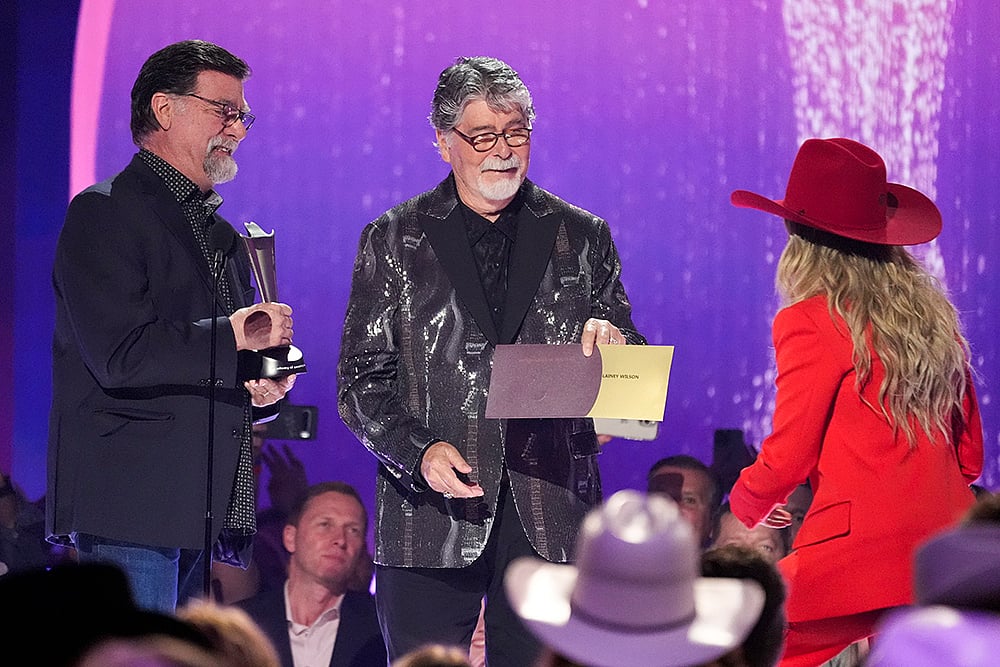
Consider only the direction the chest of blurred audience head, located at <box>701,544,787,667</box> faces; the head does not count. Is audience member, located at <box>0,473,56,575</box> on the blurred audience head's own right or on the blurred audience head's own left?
on the blurred audience head's own left

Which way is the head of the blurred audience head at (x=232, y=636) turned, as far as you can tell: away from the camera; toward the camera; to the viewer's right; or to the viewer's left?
away from the camera

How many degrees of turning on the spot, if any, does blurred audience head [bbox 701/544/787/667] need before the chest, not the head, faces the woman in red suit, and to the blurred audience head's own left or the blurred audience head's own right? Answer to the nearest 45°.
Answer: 0° — they already face them

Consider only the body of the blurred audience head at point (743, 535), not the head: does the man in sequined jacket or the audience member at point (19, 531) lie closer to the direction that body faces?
the man in sequined jacket

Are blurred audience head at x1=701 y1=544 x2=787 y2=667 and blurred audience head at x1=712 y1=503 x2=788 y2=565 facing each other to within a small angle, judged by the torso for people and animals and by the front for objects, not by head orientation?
yes

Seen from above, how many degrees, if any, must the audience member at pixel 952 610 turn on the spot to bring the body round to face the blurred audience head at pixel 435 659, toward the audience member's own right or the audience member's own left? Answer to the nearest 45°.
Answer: approximately 45° to the audience member's own left

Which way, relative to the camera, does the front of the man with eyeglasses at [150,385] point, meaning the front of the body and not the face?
to the viewer's right

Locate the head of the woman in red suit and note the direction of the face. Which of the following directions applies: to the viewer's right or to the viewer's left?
to the viewer's left

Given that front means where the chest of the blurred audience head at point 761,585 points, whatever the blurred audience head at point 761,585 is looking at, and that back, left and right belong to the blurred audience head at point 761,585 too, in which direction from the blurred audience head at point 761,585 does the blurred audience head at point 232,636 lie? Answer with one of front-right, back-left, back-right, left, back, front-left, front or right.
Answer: back-left

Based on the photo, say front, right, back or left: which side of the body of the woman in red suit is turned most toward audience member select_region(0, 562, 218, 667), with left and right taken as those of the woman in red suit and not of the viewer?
left

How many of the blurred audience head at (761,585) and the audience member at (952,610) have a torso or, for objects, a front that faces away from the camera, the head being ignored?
2

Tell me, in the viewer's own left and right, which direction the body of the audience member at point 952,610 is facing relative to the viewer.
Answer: facing away from the viewer

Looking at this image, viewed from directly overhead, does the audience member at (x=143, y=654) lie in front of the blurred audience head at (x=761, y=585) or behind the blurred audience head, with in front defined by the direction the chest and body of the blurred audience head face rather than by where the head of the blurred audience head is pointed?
behind

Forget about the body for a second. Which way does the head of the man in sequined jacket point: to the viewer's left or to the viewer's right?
to the viewer's right

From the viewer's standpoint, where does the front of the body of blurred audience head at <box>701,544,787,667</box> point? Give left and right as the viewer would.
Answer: facing away from the viewer
